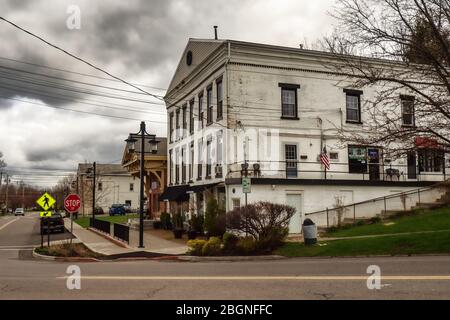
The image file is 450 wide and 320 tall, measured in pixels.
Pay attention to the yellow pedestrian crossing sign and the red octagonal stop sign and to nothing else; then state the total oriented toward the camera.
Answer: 2

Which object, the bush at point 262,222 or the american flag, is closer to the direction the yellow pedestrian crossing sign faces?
the bush

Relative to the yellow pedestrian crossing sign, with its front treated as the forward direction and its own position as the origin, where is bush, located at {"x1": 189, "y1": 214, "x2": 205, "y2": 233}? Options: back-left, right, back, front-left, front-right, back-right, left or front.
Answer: left

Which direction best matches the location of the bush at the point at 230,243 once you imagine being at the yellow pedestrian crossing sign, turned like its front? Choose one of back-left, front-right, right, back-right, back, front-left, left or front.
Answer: front-left

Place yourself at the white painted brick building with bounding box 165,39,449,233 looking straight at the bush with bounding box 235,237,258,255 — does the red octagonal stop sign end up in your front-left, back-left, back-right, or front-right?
front-right

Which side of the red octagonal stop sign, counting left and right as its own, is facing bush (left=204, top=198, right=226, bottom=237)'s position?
left

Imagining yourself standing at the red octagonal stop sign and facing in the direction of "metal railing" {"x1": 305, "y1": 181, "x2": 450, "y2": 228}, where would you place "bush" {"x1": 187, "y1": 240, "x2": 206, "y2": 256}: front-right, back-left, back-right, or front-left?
front-right

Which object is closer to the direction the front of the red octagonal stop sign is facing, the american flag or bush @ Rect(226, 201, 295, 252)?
the bush

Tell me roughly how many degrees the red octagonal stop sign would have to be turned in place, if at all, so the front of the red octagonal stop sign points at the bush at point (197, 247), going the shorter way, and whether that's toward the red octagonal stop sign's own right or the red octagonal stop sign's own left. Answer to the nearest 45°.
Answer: approximately 45° to the red octagonal stop sign's own left

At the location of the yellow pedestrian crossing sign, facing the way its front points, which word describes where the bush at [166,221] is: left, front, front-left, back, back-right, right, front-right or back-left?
back-left

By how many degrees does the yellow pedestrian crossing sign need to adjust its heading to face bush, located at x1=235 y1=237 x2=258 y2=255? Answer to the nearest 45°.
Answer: approximately 45° to its left

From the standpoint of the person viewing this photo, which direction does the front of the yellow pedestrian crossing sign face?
facing the viewer

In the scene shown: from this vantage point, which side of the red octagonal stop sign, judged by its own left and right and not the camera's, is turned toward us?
front

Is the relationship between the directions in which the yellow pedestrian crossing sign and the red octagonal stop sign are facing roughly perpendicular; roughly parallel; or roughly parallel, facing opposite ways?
roughly parallel

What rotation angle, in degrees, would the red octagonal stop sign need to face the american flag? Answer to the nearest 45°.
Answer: approximately 90° to its left

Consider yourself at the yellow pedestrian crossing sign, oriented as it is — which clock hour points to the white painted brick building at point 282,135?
The white painted brick building is roughly at 9 o'clock from the yellow pedestrian crossing sign.
